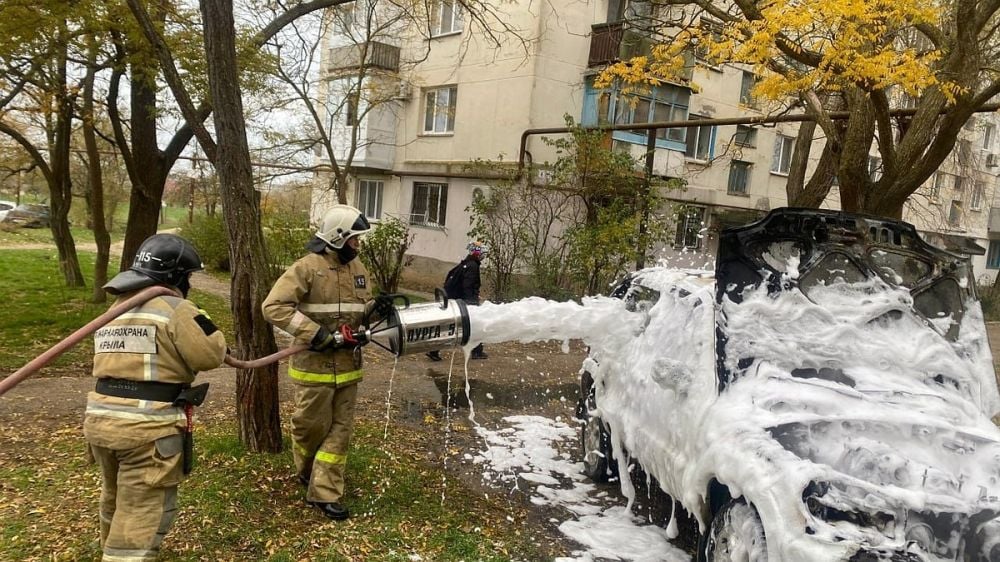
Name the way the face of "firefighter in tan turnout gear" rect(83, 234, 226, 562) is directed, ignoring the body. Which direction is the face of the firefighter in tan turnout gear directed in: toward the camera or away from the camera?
away from the camera

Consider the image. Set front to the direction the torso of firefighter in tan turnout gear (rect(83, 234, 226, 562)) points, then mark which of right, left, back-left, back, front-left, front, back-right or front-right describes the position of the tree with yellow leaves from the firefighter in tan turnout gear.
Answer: front-right

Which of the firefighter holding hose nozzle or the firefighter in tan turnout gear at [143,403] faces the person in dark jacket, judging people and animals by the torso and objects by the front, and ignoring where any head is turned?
the firefighter in tan turnout gear

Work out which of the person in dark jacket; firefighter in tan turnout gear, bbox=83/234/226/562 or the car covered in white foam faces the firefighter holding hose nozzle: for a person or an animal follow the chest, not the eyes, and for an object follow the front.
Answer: the firefighter in tan turnout gear

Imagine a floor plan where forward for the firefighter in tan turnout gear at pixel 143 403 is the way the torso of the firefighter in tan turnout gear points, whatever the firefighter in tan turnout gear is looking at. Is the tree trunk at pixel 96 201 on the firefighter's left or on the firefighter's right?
on the firefighter's left

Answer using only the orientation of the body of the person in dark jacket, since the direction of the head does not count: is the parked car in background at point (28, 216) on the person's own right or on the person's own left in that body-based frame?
on the person's own left

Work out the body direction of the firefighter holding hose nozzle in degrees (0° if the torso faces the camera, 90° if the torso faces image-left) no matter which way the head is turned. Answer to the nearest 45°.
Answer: approximately 315°

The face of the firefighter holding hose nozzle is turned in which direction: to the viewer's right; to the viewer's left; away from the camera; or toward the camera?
to the viewer's right

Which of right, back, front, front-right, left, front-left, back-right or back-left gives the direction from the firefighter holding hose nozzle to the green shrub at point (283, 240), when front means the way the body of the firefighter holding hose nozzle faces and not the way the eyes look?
back-left

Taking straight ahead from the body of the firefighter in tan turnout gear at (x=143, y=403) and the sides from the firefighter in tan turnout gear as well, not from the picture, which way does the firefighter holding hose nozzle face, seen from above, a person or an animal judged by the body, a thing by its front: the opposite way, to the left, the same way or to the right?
to the right
